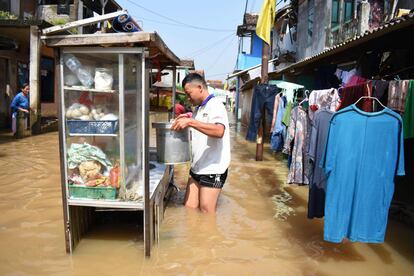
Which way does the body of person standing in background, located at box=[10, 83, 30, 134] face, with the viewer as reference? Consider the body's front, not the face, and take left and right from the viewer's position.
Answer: facing the viewer and to the right of the viewer

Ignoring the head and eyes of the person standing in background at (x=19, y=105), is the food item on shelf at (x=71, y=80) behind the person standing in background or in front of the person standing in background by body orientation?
in front

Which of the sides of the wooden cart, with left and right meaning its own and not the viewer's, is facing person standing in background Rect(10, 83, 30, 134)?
back

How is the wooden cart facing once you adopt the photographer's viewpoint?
facing the viewer

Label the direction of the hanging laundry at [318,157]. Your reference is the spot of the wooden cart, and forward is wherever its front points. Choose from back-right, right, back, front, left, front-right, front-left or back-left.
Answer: left
